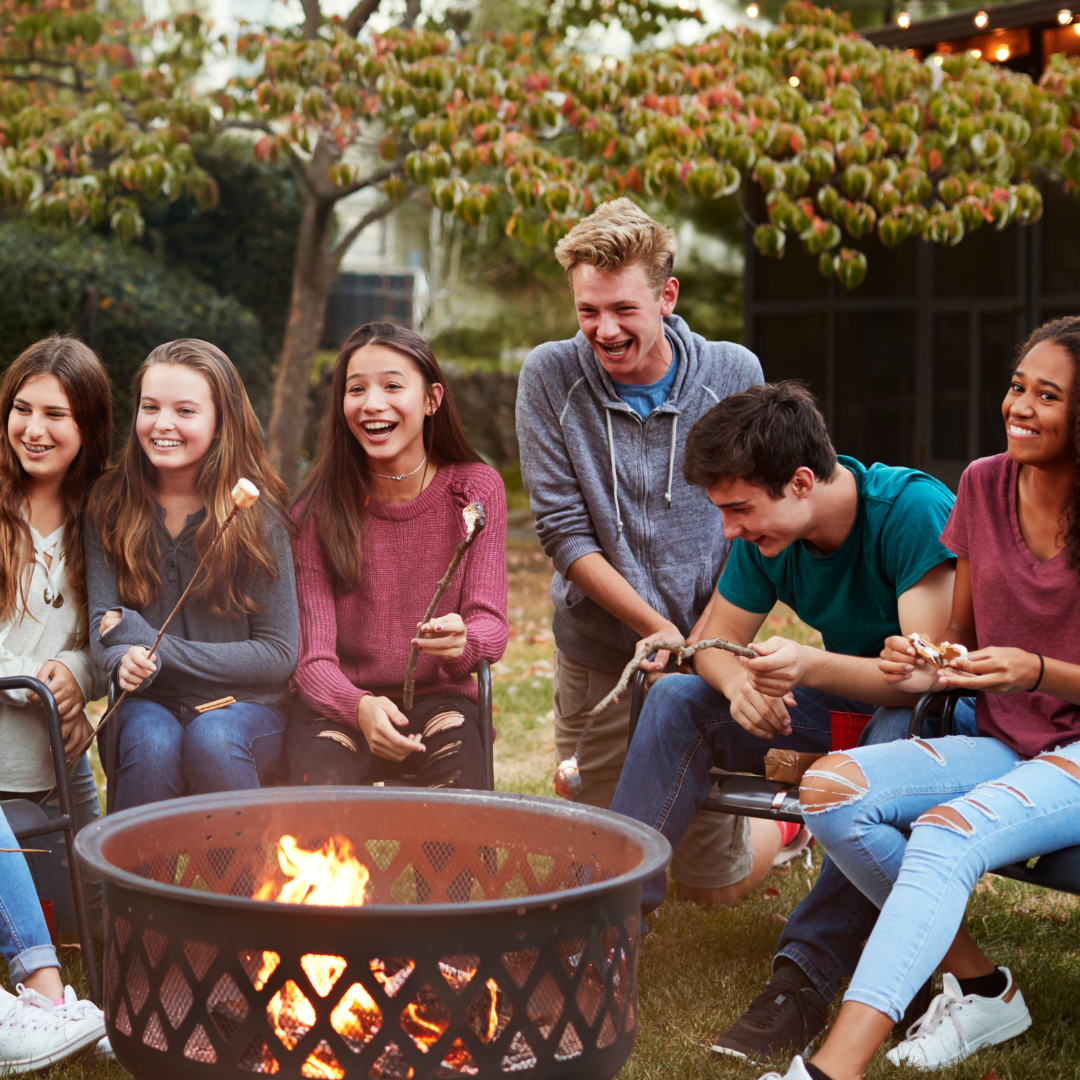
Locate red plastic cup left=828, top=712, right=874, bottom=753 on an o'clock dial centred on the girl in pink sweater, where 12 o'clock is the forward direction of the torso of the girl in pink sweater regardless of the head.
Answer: The red plastic cup is roughly at 10 o'clock from the girl in pink sweater.

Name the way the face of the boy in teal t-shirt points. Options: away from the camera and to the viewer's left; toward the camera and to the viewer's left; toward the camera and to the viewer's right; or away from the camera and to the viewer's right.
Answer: toward the camera and to the viewer's left

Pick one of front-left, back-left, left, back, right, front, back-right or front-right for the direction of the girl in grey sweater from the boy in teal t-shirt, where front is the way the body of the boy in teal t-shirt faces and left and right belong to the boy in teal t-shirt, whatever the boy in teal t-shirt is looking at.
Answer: front-right

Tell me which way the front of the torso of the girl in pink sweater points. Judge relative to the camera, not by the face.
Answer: toward the camera

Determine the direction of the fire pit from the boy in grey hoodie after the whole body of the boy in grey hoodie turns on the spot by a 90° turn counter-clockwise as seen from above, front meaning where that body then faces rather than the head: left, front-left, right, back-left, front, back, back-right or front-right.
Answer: right

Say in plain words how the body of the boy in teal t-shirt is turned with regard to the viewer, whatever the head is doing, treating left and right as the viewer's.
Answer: facing the viewer and to the left of the viewer

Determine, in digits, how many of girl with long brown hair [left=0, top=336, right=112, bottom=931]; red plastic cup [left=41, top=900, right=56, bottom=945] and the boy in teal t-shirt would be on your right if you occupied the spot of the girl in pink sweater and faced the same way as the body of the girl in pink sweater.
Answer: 2

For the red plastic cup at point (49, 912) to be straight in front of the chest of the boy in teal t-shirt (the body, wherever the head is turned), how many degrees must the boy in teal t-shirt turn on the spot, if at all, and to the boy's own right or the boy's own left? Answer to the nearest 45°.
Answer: approximately 45° to the boy's own right

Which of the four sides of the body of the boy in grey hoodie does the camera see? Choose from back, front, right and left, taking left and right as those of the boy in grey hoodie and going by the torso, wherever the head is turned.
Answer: front

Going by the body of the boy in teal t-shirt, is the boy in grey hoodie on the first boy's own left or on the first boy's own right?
on the first boy's own right

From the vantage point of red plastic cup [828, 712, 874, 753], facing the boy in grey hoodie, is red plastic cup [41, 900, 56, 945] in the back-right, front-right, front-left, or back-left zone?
front-left

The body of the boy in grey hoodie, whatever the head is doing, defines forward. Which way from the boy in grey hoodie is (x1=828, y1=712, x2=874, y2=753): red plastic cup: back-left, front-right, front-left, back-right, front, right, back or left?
front-left

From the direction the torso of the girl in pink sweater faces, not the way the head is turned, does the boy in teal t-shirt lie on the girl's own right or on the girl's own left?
on the girl's own left

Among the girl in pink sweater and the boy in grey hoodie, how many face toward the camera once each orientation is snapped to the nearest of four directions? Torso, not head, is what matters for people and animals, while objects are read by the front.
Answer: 2

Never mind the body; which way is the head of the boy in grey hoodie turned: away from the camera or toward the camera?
toward the camera
